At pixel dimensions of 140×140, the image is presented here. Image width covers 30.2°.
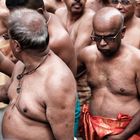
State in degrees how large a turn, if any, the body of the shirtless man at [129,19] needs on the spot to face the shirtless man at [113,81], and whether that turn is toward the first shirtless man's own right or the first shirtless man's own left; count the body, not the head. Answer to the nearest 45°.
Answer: approximately 45° to the first shirtless man's own left

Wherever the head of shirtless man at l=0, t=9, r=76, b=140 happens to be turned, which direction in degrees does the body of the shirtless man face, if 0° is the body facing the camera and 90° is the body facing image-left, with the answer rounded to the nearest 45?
approximately 45°

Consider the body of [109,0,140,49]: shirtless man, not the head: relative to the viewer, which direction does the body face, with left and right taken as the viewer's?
facing the viewer and to the left of the viewer

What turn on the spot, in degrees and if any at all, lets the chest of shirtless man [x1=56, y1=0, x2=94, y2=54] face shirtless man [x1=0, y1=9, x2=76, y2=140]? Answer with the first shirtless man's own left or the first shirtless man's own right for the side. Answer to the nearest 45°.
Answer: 0° — they already face them

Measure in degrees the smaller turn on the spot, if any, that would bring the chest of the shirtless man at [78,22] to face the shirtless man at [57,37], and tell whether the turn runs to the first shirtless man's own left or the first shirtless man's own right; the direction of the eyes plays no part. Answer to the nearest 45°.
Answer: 0° — they already face them

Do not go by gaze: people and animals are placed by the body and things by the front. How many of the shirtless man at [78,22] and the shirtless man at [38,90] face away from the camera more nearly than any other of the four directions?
0

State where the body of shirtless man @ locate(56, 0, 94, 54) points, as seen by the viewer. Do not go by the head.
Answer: toward the camera

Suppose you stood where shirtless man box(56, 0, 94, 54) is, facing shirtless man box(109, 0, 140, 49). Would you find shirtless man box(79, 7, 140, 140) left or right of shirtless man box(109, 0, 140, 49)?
right

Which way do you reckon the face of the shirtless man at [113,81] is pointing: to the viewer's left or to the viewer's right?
to the viewer's left
